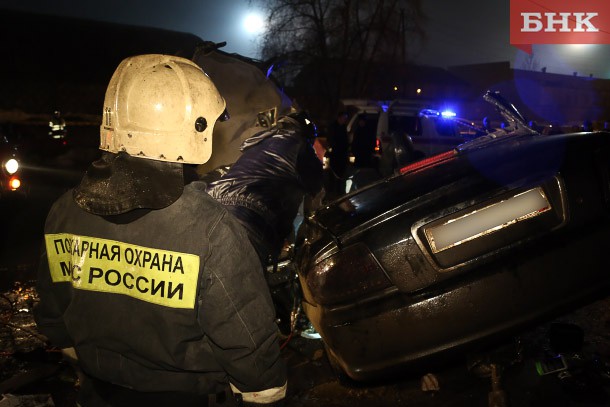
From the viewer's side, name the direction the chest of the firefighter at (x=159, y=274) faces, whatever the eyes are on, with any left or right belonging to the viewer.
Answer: facing away from the viewer and to the right of the viewer

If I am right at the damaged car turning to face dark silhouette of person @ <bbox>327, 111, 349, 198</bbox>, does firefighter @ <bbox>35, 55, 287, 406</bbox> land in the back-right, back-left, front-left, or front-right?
back-left

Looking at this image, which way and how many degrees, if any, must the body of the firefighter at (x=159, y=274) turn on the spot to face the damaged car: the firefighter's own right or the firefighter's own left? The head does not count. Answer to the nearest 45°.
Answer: approximately 45° to the firefighter's own right

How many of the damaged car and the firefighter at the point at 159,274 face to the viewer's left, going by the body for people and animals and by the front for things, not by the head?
0

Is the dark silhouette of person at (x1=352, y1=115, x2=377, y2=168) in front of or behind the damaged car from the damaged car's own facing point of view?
in front

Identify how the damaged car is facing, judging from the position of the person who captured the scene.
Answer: facing away from the viewer

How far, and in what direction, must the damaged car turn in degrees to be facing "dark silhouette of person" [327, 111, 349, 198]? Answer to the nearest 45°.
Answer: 0° — it already faces them
